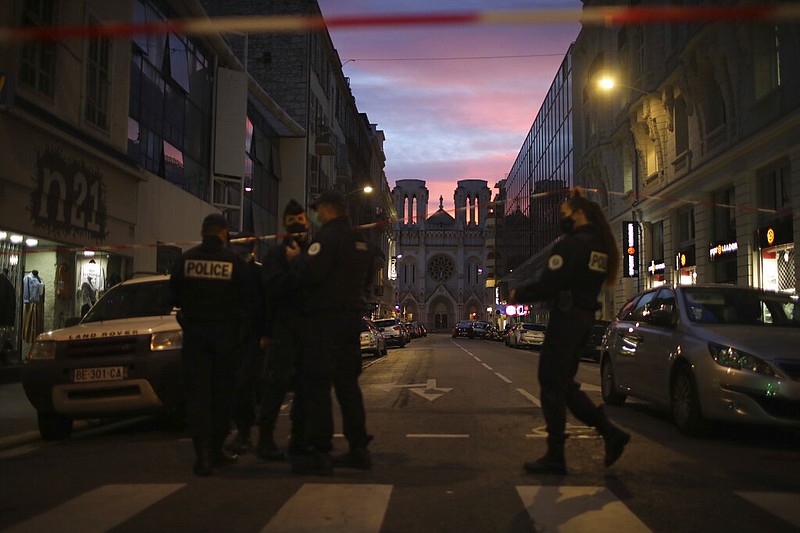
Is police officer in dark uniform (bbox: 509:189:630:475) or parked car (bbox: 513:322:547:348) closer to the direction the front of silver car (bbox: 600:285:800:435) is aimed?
the police officer in dark uniform

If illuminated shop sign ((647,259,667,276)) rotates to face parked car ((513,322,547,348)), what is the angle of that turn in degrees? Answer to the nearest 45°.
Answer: approximately 90° to its right

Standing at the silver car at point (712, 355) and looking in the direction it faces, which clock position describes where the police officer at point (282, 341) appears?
The police officer is roughly at 3 o'clock from the silver car.

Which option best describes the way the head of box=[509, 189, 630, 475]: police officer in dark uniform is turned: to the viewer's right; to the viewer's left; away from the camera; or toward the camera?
to the viewer's left

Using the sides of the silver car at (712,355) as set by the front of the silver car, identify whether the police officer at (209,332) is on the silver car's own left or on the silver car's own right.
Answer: on the silver car's own right

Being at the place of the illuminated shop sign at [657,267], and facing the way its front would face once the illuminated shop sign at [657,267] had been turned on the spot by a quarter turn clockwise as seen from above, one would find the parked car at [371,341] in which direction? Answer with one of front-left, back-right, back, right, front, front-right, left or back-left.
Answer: front-left

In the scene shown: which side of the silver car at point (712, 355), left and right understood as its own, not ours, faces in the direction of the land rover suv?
right

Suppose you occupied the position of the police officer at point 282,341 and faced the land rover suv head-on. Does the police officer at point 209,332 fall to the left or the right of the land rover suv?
left

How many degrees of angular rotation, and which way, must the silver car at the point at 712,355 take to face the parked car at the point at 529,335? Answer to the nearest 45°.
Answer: approximately 135° to its left

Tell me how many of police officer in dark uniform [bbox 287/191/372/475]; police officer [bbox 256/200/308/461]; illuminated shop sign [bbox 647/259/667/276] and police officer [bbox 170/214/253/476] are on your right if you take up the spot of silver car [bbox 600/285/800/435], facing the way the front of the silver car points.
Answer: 3
